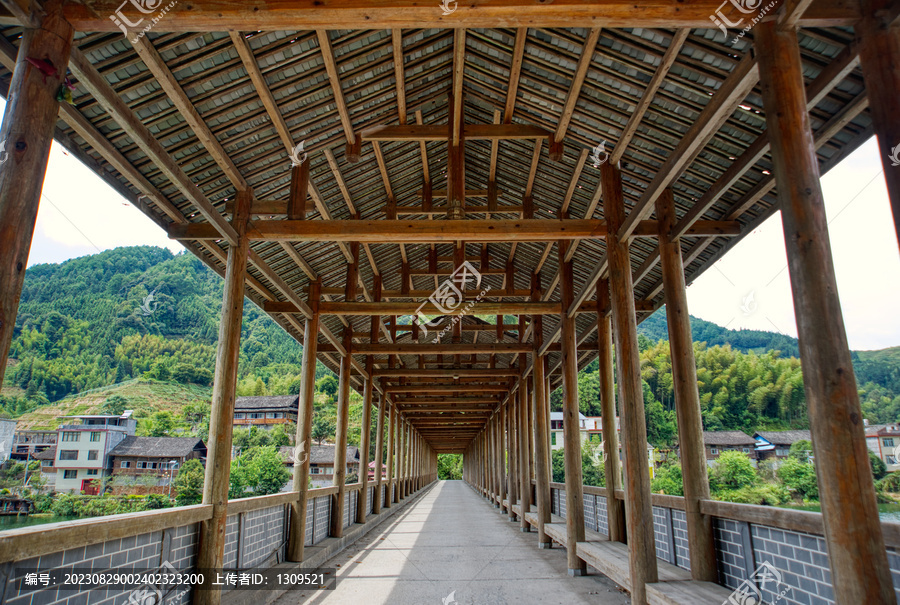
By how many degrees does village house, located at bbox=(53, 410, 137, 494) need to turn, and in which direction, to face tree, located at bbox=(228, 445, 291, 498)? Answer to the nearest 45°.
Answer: approximately 90° to its left

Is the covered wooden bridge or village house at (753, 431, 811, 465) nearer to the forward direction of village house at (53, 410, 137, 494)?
the covered wooden bridge

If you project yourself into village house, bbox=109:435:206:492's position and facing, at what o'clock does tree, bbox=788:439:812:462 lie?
The tree is roughly at 10 o'clock from the village house.

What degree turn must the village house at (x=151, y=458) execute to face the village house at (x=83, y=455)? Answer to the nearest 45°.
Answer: approximately 90° to its right

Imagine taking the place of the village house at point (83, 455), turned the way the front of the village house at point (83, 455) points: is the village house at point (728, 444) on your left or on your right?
on your left

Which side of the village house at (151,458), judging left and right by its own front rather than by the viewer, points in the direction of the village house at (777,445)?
left

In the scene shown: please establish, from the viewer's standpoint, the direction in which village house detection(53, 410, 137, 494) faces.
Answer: facing the viewer

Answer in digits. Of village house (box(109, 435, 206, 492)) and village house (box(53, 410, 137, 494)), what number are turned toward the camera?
2

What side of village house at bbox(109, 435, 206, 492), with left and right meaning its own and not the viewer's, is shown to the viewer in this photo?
front

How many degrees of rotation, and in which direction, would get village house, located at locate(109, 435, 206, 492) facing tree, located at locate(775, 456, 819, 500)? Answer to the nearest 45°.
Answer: approximately 45° to its left
